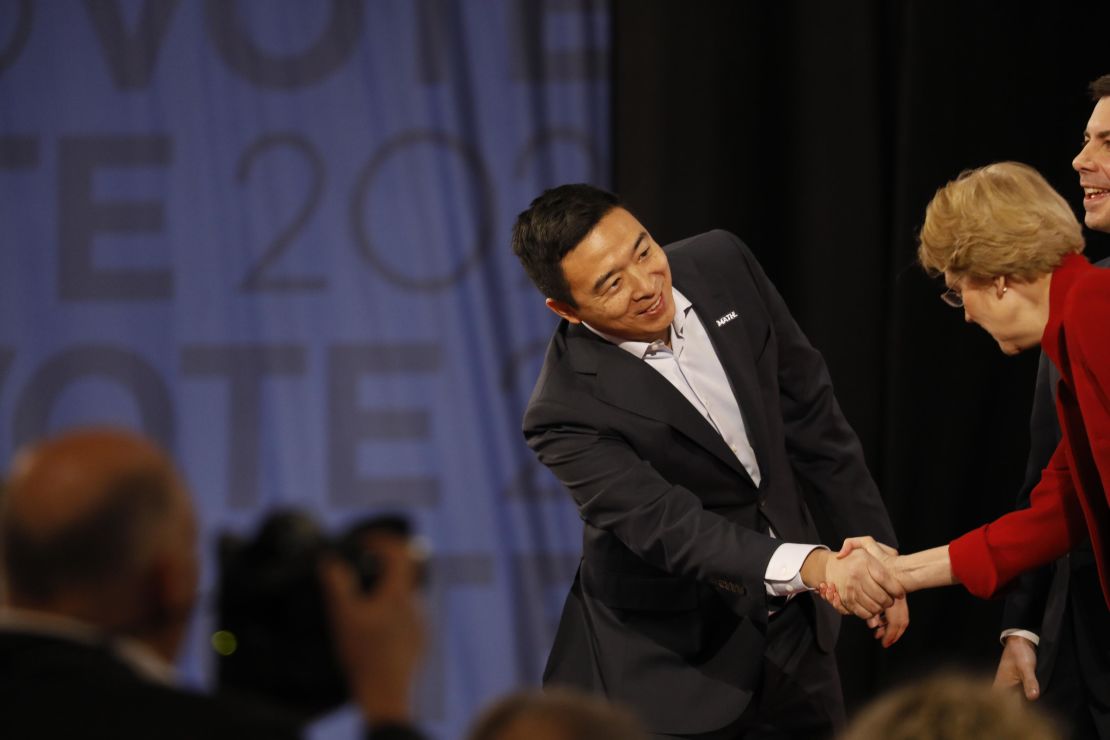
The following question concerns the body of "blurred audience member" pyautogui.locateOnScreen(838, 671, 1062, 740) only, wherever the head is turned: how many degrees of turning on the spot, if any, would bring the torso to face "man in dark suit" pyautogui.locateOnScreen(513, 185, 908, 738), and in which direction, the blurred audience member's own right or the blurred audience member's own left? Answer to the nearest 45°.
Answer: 0° — they already face them

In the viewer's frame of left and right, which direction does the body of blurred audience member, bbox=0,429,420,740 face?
facing away from the viewer and to the right of the viewer

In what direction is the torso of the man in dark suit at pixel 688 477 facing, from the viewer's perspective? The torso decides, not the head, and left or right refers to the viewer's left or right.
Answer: facing the viewer and to the right of the viewer

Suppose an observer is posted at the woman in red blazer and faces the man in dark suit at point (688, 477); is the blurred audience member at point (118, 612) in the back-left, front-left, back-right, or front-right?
front-left

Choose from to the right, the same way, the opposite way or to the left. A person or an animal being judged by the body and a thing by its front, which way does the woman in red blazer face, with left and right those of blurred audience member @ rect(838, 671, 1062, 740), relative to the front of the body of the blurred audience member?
to the left

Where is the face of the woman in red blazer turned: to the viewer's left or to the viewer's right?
to the viewer's left

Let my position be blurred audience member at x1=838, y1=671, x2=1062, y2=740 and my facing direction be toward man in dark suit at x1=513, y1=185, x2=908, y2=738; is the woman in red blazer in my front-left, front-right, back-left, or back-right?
front-right

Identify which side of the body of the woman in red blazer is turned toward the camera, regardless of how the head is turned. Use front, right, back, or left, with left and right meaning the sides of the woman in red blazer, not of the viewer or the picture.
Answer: left

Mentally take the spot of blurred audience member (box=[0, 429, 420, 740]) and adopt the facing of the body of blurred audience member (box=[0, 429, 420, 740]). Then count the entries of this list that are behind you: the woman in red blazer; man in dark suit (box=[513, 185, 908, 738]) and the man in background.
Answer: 0

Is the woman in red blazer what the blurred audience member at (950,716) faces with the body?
yes

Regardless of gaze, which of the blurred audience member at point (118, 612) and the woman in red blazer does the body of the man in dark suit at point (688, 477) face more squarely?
the woman in red blazer

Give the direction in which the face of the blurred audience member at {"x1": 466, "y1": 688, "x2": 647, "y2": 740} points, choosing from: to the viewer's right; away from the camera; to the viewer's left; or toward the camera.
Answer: away from the camera

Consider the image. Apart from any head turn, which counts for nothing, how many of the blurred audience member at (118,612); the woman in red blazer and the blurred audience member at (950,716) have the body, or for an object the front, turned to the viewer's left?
1

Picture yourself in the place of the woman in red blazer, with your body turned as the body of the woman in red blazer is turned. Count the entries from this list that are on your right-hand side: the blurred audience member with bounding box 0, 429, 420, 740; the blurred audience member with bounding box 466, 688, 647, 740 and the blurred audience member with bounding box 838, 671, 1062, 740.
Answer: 0

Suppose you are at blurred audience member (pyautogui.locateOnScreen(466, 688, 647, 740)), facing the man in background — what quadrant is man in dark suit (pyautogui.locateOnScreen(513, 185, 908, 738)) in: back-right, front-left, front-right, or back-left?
front-left

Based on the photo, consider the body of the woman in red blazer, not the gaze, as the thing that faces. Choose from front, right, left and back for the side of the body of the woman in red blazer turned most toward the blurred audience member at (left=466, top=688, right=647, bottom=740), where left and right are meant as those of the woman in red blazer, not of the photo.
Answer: left

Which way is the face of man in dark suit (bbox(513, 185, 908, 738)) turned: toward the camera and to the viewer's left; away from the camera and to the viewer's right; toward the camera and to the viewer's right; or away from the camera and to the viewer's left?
toward the camera and to the viewer's right

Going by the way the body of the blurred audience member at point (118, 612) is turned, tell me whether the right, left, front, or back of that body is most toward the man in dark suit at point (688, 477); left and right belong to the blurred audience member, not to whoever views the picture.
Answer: front

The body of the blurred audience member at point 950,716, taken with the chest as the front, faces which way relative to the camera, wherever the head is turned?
away from the camera
